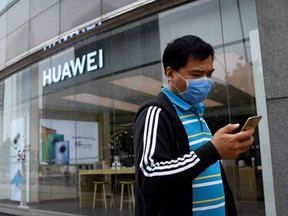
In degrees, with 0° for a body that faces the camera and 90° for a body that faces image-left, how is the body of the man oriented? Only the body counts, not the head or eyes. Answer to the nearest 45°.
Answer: approximately 315°

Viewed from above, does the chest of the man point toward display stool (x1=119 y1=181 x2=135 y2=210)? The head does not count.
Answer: no

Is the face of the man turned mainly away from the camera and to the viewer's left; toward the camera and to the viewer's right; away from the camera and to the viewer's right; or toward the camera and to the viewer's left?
toward the camera and to the viewer's right

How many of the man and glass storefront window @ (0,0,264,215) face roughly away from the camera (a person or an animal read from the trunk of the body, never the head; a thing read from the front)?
0

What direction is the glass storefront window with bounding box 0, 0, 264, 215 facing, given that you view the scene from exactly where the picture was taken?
facing the viewer and to the left of the viewer

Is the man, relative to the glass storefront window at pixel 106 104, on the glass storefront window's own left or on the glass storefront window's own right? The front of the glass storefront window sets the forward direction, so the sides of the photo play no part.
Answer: on the glass storefront window's own left

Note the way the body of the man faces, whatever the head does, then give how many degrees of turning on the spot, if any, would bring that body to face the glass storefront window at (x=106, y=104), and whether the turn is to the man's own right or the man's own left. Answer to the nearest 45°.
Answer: approximately 135° to the man's own left
